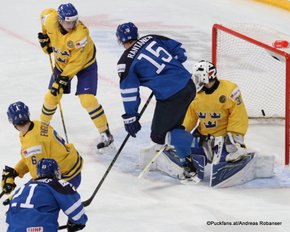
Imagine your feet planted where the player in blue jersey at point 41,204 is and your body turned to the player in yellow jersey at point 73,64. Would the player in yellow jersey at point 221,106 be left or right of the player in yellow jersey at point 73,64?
right

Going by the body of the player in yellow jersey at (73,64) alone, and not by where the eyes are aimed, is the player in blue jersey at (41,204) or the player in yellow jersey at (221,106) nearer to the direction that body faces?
the player in blue jersey

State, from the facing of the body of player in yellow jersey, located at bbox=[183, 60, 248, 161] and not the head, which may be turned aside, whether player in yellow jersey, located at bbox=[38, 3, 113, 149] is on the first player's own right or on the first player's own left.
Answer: on the first player's own right

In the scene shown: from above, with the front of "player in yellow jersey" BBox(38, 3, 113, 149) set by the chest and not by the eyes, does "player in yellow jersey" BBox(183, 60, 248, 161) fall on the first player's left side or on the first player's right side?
on the first player's left side

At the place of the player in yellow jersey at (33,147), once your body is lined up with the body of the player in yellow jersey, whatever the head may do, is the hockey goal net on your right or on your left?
on your right

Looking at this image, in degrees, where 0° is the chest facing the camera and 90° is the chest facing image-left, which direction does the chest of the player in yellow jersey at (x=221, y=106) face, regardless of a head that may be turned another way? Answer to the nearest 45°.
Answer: approximately 45°

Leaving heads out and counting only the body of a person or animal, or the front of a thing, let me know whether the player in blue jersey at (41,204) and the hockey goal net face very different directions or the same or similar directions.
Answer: very different directions

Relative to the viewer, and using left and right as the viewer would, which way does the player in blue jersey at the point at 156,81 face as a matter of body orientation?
facing away from the viewer and to the left of the viewer

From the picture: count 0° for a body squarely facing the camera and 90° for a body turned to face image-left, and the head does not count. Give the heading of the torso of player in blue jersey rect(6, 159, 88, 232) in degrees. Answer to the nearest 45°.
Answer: approximately 225°

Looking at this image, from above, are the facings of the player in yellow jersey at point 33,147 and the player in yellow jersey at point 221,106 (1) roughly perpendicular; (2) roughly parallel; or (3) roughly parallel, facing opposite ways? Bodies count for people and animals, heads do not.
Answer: roughly perpendicular
